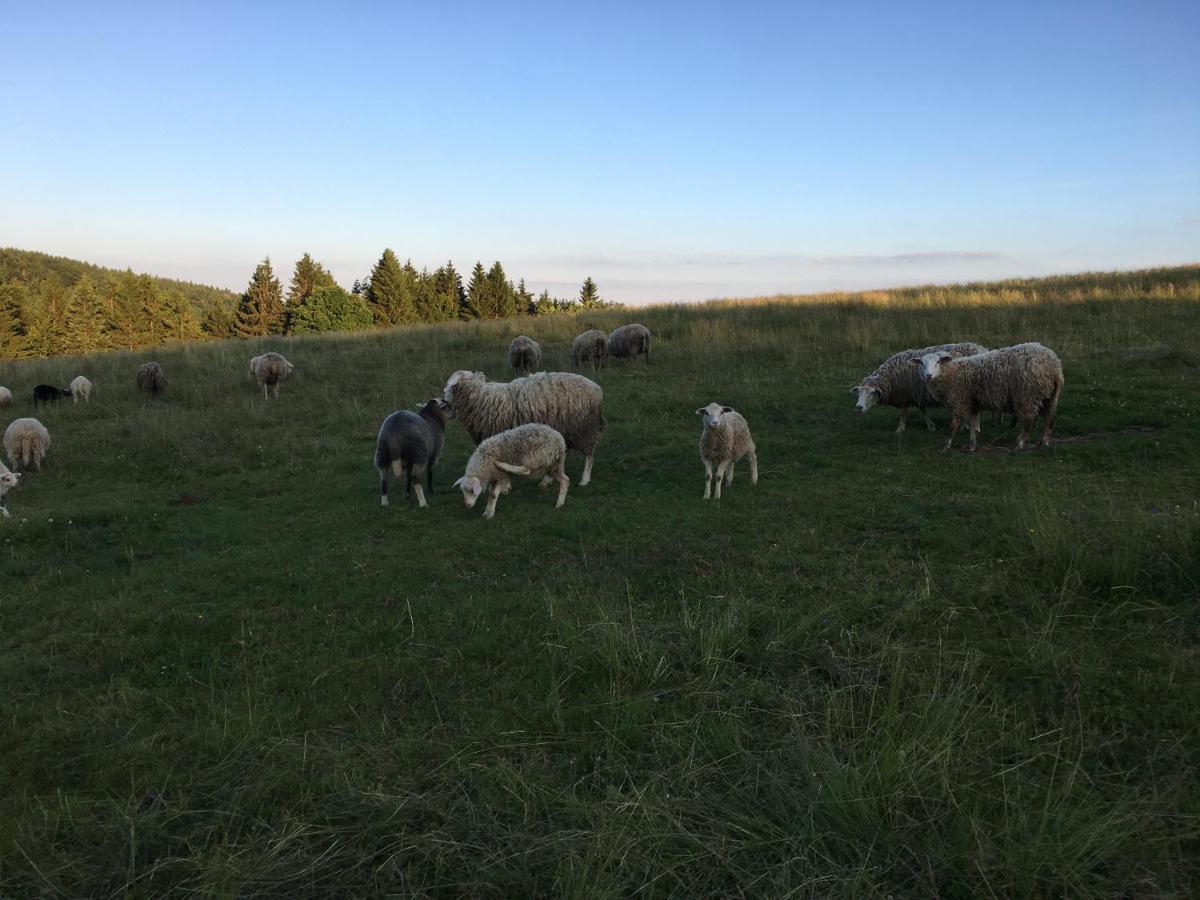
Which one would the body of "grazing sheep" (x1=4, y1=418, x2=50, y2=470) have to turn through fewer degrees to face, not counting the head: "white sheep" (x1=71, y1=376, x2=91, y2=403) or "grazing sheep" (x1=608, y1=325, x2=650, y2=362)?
the white sheep

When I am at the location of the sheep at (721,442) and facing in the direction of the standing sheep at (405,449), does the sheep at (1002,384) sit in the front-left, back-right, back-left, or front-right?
back-right

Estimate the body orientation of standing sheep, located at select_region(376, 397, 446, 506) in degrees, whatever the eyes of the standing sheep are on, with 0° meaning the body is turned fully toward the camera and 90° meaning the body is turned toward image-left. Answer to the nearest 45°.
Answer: approximately 225°

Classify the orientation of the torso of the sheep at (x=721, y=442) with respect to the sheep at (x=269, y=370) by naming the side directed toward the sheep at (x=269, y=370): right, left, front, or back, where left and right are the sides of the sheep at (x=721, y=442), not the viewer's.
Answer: right

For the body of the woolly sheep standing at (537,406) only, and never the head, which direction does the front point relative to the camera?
to the viewer's left

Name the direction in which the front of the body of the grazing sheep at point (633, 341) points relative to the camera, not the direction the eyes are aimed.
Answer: to the viewer's left

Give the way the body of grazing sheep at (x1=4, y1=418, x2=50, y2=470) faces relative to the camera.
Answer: away from the camera

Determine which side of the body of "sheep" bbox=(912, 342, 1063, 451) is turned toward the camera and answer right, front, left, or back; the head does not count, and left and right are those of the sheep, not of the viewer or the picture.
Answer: left

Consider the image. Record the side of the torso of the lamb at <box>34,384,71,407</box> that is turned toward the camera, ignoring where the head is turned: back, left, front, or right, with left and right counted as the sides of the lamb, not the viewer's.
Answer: right
